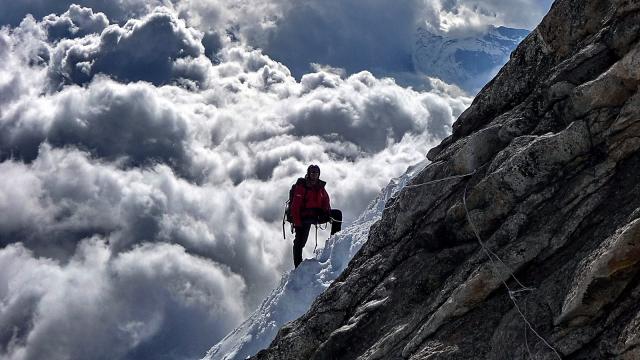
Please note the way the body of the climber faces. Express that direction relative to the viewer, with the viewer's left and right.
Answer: facing the viewer and to the right of the viewer
